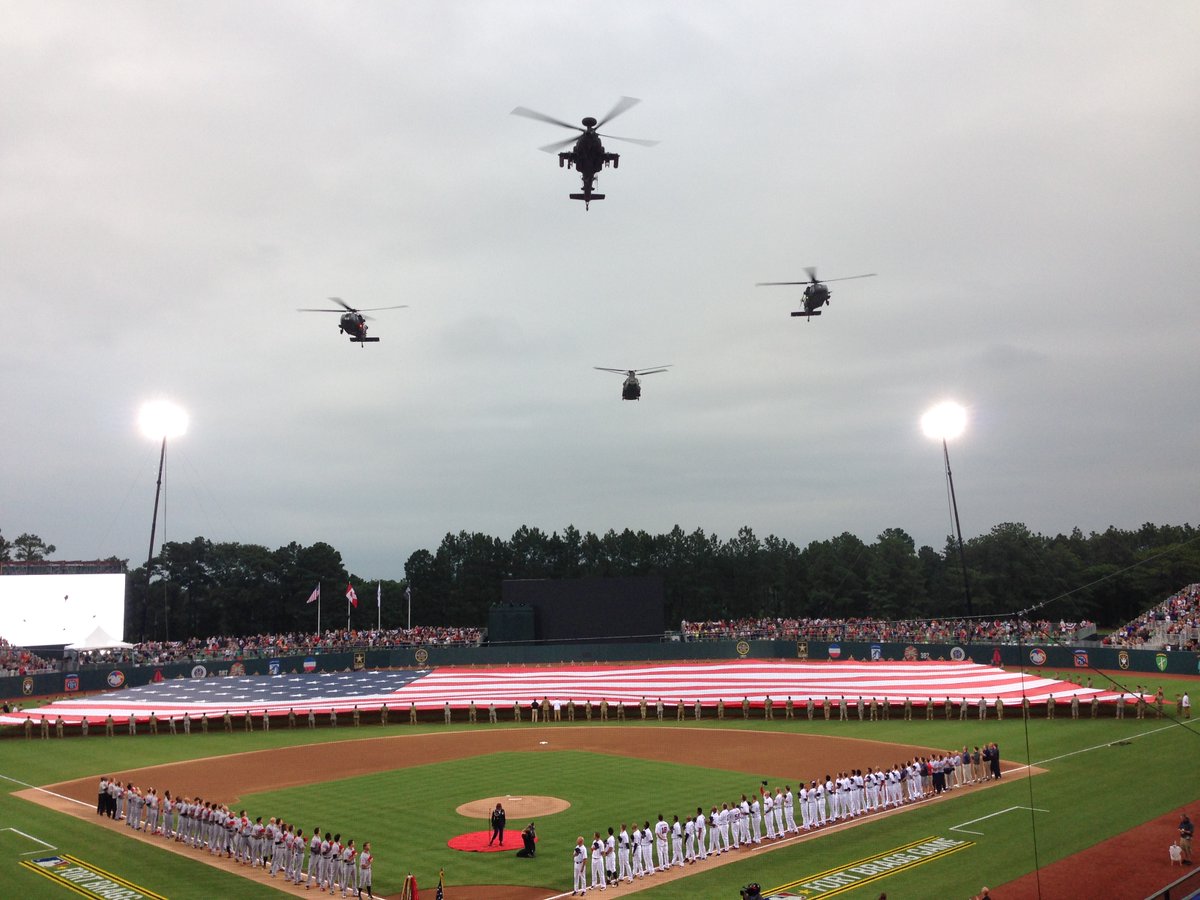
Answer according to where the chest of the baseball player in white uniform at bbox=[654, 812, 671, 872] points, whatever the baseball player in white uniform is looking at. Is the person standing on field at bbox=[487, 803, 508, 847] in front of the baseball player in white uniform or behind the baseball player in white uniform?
in front

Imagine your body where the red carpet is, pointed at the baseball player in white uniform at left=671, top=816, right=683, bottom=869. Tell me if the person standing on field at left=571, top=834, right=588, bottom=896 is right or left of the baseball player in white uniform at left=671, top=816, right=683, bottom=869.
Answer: right

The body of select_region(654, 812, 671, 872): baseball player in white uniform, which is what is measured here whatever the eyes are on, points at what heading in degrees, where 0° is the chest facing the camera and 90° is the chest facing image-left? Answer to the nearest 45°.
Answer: approximately 135°

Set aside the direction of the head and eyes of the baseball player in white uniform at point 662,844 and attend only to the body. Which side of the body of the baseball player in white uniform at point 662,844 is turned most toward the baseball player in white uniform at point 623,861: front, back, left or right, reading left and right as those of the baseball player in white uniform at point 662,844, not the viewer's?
left

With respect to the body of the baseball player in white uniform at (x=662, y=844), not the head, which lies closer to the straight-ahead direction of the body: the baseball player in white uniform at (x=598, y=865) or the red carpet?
the red carpet

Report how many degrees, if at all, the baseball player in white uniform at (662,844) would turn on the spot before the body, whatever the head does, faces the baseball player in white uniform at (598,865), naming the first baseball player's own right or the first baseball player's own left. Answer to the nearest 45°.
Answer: approximately 90° to the first baseball player's own left

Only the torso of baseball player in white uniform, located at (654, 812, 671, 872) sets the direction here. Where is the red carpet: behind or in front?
in front

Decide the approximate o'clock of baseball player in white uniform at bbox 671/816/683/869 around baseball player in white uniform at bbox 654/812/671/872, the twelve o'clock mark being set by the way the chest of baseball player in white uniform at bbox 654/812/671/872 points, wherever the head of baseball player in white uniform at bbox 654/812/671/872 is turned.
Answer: baseball player in white uniform at bbox 671/816/683/869 is roughly at 3 o'clock from baseball player in white uniform at bbox 654/812/671/872.

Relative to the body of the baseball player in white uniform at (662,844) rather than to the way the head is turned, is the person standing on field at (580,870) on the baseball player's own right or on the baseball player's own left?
on the baseball player's own left
